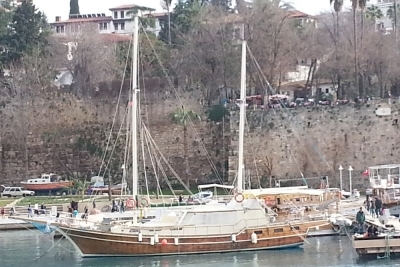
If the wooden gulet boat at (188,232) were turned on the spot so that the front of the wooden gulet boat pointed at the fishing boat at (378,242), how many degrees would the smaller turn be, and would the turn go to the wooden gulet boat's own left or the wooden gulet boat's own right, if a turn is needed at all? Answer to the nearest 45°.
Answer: approximately 135° to the wooden gulet boat's own left

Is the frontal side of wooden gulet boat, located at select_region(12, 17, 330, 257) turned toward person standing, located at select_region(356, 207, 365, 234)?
no

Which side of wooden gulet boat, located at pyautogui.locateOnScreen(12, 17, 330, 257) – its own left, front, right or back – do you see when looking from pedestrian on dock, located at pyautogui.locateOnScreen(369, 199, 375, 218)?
back

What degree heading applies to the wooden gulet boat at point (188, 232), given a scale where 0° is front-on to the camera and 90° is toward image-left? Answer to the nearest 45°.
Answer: approximately 90°

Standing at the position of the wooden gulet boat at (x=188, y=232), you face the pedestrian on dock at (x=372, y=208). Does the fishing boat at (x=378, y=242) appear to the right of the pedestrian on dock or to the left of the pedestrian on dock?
right
